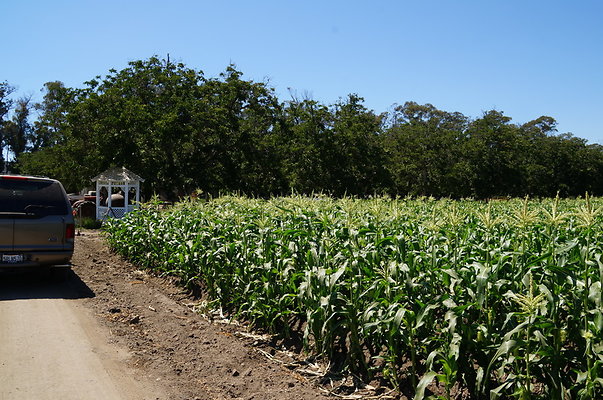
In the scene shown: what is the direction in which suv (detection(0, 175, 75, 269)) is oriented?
away from the camera
